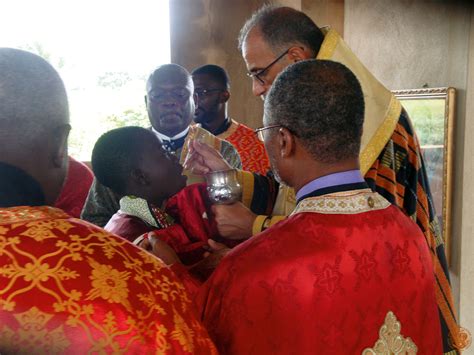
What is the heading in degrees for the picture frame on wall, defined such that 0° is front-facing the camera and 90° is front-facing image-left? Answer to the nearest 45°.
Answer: approximately 45°

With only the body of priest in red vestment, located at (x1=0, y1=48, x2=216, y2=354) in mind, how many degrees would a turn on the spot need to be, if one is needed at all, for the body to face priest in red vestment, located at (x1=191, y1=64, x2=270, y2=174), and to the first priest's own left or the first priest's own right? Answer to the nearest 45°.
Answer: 0° — they already face them

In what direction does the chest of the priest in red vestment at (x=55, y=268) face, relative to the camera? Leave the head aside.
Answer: away from the camera

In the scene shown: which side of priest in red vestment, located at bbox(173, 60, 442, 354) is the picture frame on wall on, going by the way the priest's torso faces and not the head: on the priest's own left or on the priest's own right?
on the priest's own right

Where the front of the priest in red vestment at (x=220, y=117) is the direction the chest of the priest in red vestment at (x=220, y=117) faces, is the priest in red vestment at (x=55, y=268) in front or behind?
in front

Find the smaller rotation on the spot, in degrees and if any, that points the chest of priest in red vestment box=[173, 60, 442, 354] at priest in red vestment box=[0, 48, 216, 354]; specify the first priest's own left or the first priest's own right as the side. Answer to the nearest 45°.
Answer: approximately 90° to the first priest's own left

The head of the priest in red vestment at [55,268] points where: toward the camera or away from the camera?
away from the camera

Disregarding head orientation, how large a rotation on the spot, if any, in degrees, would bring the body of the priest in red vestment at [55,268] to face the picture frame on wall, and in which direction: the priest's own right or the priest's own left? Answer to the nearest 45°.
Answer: approximately 45° to the priest's own right

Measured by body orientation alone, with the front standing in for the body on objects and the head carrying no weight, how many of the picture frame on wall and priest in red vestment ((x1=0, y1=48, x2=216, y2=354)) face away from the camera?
1

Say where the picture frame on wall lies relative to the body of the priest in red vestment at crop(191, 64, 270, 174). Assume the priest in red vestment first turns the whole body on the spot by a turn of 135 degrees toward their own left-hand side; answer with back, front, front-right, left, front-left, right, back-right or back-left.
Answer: front

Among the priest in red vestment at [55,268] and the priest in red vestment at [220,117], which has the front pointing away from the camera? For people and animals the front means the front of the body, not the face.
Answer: the priest in red vestment at [55,268]

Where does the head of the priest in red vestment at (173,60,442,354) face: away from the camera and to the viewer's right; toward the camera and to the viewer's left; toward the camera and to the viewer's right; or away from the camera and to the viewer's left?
away from the camera and to the viewer's left

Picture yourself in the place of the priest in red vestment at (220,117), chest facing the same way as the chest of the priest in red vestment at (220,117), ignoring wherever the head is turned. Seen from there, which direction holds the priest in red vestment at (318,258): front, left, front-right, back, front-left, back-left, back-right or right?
front-left
